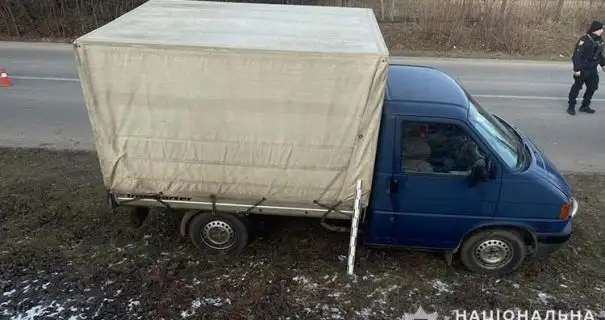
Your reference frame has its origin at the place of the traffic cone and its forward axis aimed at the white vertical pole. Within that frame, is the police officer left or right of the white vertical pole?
left

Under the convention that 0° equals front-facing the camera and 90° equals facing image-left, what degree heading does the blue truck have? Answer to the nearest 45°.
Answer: approximately 270°

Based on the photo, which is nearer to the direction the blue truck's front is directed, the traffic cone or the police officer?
the police officer

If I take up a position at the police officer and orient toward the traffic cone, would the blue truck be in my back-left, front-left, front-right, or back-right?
front-left
